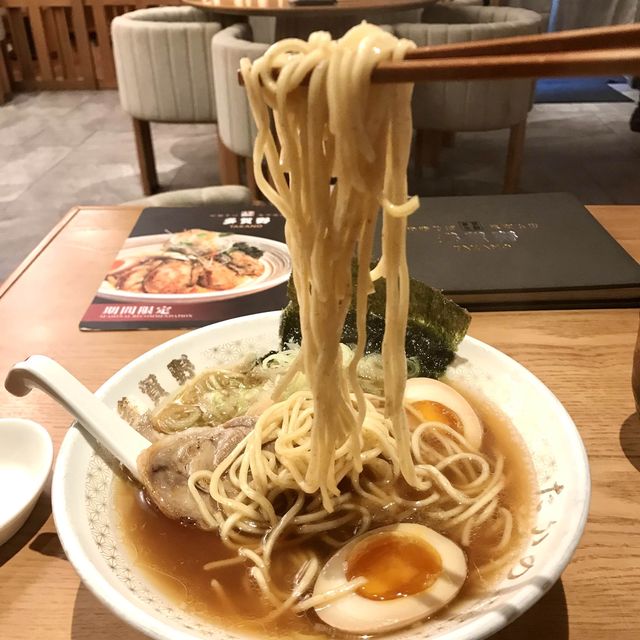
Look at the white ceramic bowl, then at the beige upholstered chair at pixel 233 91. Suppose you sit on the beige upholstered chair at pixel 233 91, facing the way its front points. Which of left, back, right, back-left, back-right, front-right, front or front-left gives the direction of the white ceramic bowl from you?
back-right

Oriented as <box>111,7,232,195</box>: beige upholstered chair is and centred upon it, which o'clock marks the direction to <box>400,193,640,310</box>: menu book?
The menu book is roughly at 4 o'clock from the beige upholstered chair.

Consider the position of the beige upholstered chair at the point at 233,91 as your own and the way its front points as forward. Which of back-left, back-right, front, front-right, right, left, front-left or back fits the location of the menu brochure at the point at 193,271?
back-right

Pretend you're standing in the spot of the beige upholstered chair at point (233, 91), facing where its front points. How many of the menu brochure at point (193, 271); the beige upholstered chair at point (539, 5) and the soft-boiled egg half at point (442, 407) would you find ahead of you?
1

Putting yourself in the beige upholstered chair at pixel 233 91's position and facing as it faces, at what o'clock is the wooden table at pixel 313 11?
The wooden table is roughly at 12 o'clock from the beige upholstered chair.

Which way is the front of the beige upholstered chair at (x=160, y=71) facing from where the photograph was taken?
facing away from the viewer and to the right of the viewer

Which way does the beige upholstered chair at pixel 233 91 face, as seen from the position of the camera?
facing away from the viewer and to the right of the viewer

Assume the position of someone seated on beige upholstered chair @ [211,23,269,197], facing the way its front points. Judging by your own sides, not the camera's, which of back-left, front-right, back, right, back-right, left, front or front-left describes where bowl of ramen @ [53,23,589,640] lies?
back-right
